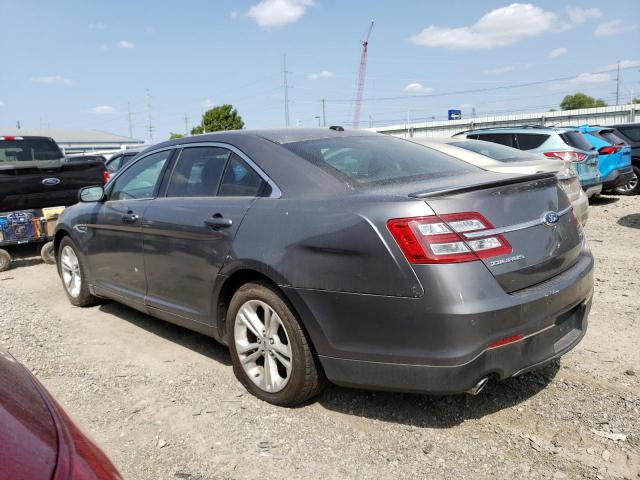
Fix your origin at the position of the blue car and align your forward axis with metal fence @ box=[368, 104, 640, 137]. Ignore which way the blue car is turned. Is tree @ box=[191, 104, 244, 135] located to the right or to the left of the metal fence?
left

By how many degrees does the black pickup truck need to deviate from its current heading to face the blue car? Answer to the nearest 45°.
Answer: approximately 135° to its right

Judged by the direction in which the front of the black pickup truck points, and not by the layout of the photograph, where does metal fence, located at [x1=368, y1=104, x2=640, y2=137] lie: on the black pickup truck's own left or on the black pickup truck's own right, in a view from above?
on the black pickup truck's own right

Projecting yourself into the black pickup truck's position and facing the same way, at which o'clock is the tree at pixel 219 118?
The tree is roughly at 2 o'clock from the black pickup truck.

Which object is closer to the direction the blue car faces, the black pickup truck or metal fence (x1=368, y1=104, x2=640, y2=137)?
the metal fence

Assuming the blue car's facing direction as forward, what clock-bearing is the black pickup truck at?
The black pickup truck is roughly at 9 o'clock from the blue car.

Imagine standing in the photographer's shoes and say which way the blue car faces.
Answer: facing away from the viewer and to the left of the viewer

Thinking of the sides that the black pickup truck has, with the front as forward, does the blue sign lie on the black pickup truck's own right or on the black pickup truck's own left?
on the black pickup truck's own right

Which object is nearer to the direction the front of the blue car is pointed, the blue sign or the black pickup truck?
the blue sign

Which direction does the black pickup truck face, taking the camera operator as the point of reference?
facing away from the viewer and to the left of the viewer

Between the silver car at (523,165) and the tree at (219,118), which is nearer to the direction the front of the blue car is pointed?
the tree

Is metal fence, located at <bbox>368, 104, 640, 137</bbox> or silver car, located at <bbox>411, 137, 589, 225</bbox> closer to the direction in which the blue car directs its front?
the metal fence
